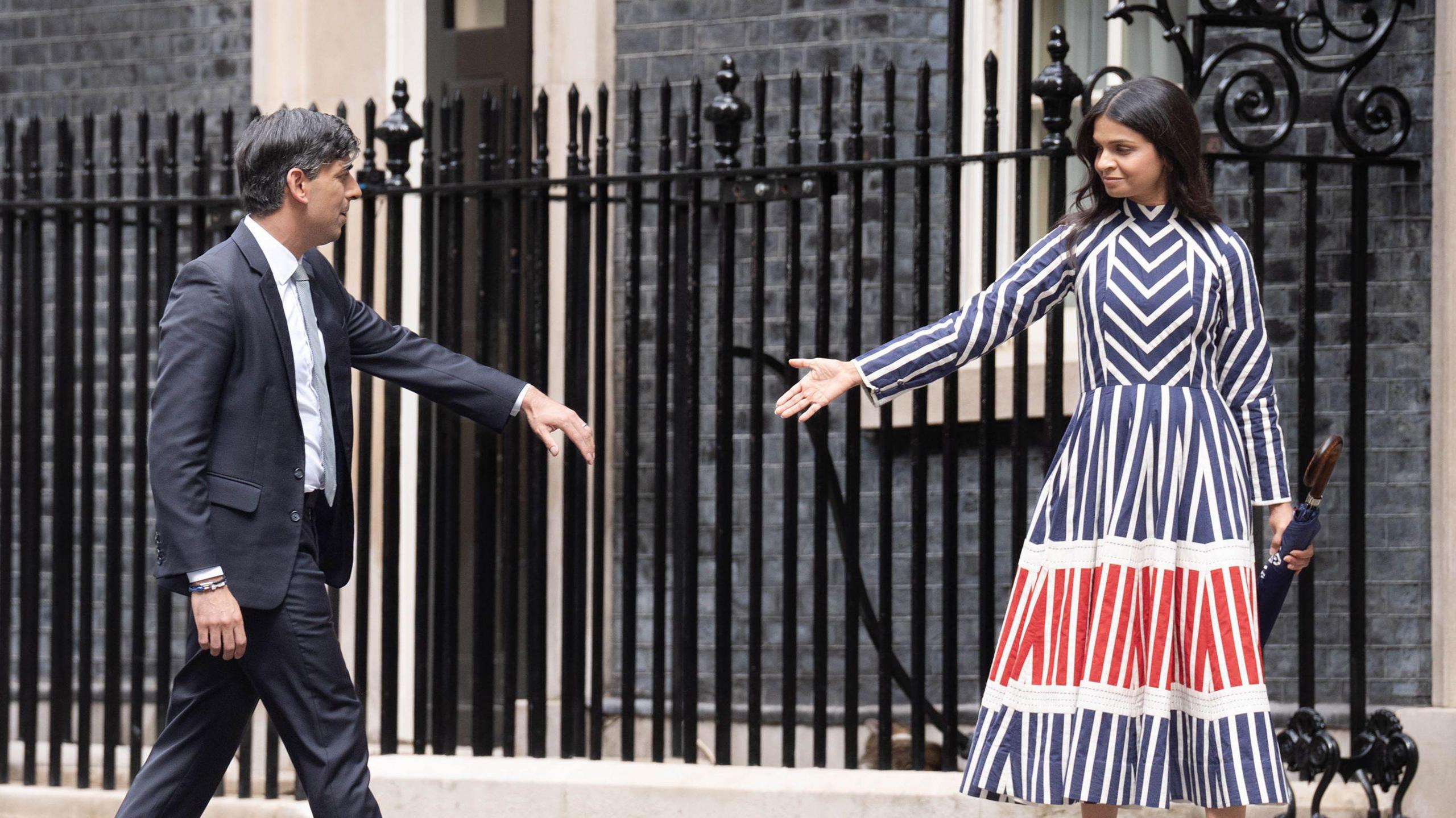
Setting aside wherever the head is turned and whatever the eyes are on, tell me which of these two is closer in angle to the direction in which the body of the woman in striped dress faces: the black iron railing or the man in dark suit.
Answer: the man in dark suit

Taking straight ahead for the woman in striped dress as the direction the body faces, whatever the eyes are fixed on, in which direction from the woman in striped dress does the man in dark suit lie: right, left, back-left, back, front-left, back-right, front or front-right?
right

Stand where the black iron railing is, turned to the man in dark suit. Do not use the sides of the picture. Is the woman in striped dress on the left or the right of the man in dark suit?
left

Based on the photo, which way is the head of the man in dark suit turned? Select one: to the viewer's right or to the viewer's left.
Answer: to the viewer's right

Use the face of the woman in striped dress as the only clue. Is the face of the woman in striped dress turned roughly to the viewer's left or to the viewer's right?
to the viewer's left

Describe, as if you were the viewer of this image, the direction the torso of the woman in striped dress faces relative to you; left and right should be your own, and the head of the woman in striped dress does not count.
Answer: facing the viewer
